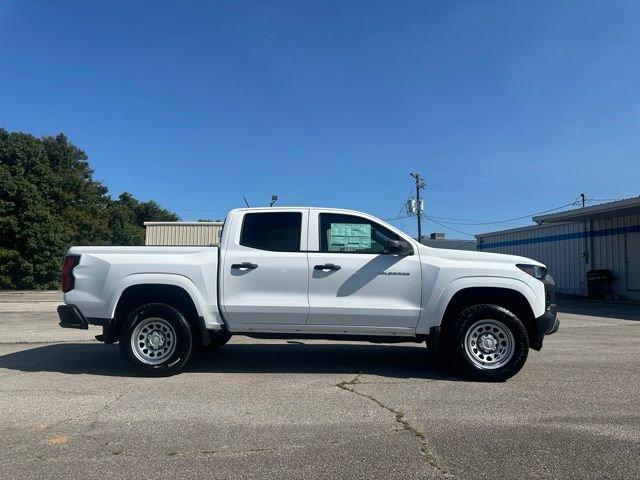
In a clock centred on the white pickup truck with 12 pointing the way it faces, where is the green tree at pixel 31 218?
The green tree is roughly at 8 o'clock from the white pickup truck.

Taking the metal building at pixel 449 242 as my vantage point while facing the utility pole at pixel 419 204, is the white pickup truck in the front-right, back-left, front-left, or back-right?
front-left

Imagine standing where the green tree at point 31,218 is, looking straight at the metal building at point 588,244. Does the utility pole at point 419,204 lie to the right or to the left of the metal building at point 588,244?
left

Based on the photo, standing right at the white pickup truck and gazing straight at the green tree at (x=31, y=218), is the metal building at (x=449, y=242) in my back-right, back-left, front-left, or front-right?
front-right

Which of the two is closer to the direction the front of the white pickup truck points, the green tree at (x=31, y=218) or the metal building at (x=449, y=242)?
the metal building

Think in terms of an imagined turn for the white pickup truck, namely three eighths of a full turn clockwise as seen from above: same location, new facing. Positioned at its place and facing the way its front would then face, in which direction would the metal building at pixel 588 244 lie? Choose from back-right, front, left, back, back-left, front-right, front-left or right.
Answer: back

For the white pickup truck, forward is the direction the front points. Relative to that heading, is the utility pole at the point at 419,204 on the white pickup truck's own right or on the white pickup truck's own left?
on the white pickup truck's own left

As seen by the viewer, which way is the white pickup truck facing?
to the viewer's right
